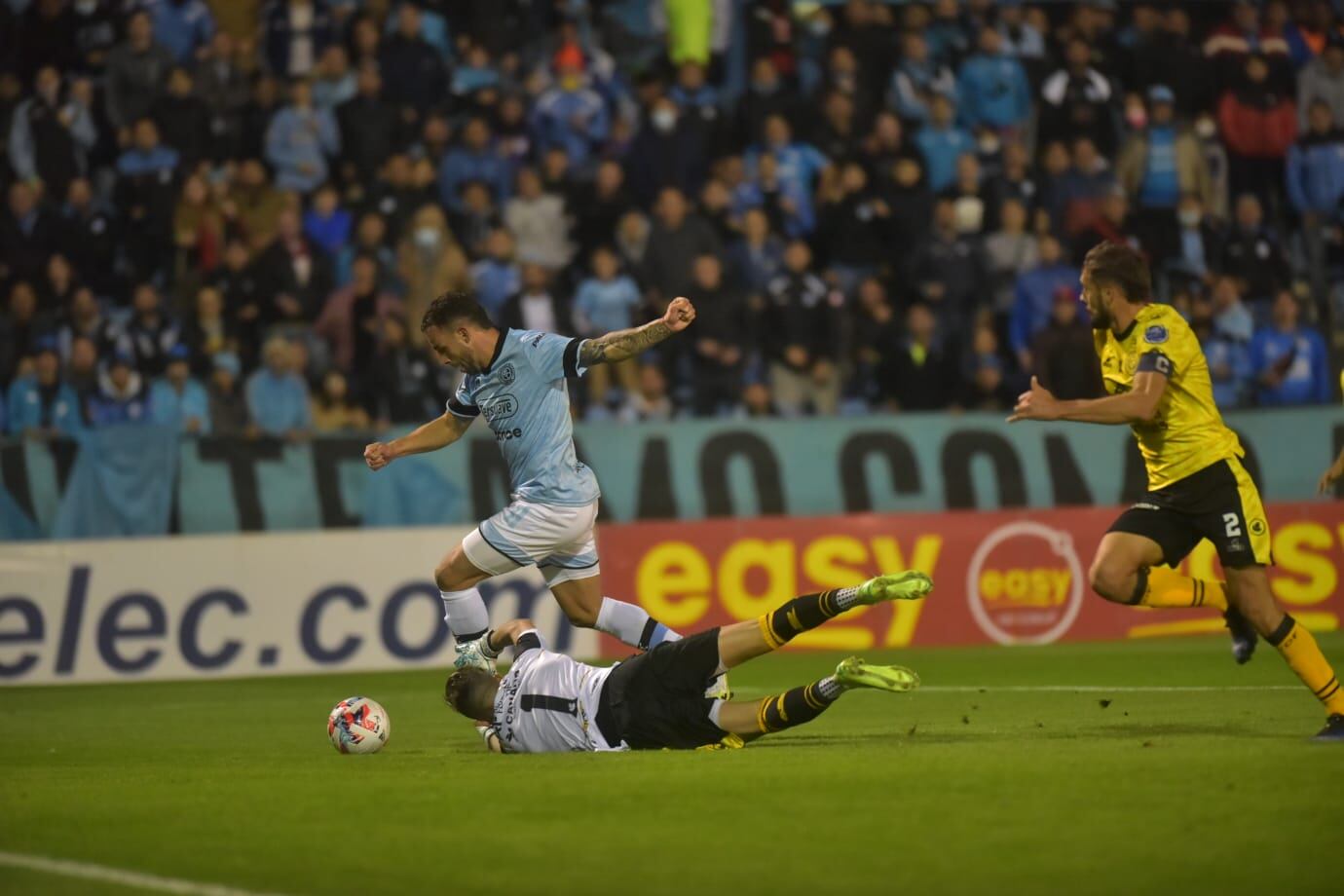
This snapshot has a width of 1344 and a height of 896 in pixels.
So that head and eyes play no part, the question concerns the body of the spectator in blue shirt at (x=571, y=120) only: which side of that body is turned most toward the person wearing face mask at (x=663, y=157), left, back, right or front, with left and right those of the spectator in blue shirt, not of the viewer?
left

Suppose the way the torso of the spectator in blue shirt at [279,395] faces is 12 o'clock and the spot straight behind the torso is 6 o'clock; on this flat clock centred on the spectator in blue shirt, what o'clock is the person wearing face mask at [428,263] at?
The person wearing face mask is roughly at 8 o'clock from the spectator in blue shirt.

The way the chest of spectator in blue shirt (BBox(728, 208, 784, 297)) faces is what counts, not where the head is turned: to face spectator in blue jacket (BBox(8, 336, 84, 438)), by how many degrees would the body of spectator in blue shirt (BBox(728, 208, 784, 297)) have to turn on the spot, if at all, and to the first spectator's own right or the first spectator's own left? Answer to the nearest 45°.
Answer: approximately 90° to the first spectator's own right

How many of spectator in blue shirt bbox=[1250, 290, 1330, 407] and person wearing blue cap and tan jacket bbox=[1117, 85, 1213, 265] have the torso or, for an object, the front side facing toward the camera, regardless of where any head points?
2

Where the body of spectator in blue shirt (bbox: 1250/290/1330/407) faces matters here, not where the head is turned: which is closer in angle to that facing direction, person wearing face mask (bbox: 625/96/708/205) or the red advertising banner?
the red advertising banner

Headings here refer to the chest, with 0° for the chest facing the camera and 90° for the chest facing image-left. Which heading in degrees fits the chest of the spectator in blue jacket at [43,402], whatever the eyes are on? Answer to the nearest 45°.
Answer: approximately 0°

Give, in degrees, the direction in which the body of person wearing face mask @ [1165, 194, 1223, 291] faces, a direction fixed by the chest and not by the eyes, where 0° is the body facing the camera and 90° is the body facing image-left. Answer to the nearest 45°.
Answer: approximately 0°

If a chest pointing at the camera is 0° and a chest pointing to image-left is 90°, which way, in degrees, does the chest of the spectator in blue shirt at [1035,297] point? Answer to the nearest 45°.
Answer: approximately 45°
